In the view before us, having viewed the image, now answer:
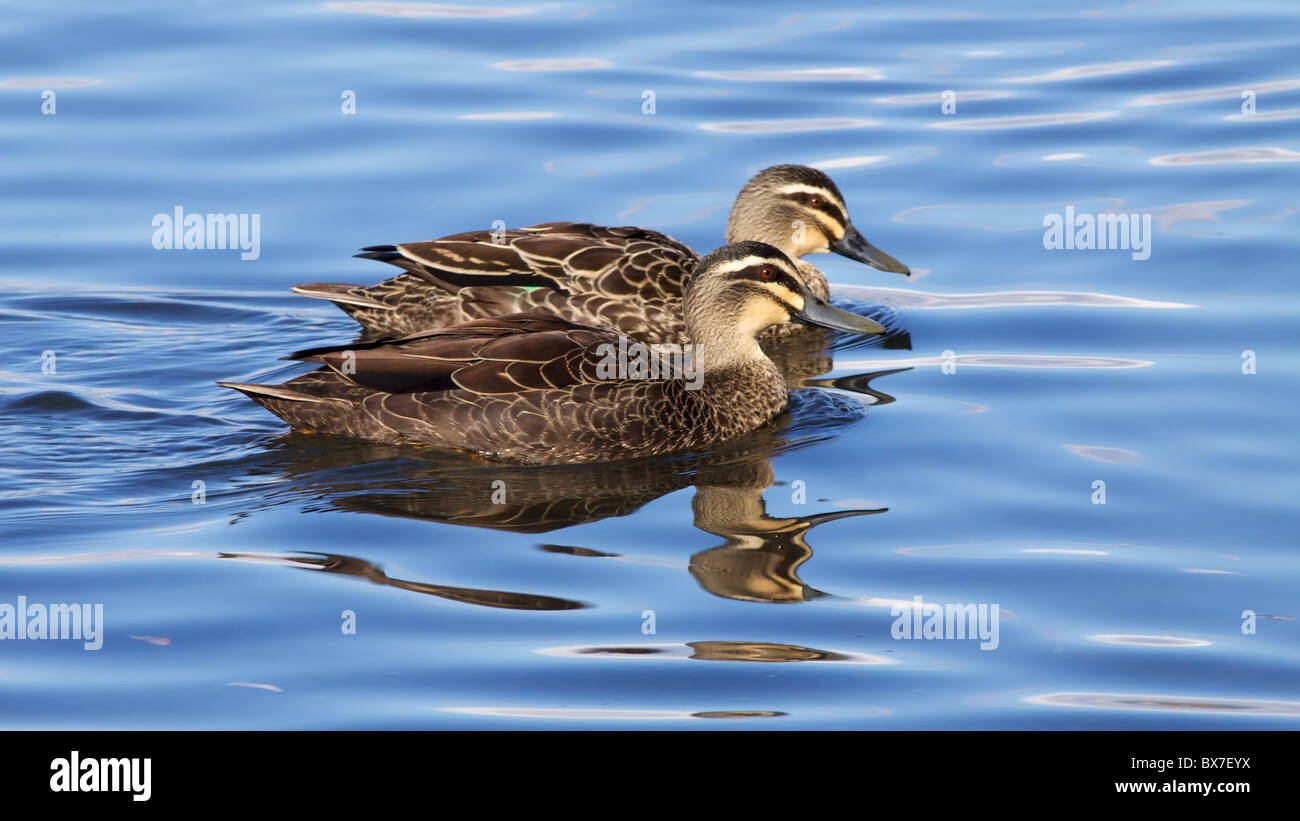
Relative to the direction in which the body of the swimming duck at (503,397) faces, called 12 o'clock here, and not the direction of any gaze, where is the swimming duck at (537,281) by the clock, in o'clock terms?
the swimming duck at (537,281) is roughly at 9 o'clock from the swimming duck at (503,397).

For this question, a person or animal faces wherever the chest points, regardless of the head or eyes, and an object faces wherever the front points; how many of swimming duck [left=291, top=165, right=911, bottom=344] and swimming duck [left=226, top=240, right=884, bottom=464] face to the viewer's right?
2

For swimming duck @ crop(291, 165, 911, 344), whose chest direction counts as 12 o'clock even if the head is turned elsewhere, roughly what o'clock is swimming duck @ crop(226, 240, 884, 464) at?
swimming duck @ crop(226, 240, 884, 464) is roughly at 3 o'clock from swimming duck @ crop(291, 165, 911, 344).

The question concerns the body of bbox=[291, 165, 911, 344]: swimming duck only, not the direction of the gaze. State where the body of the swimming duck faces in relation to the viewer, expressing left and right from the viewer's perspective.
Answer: facing to the right of the viewer

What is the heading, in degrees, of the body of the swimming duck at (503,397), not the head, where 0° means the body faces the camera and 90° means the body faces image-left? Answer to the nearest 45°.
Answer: approximately 270°
